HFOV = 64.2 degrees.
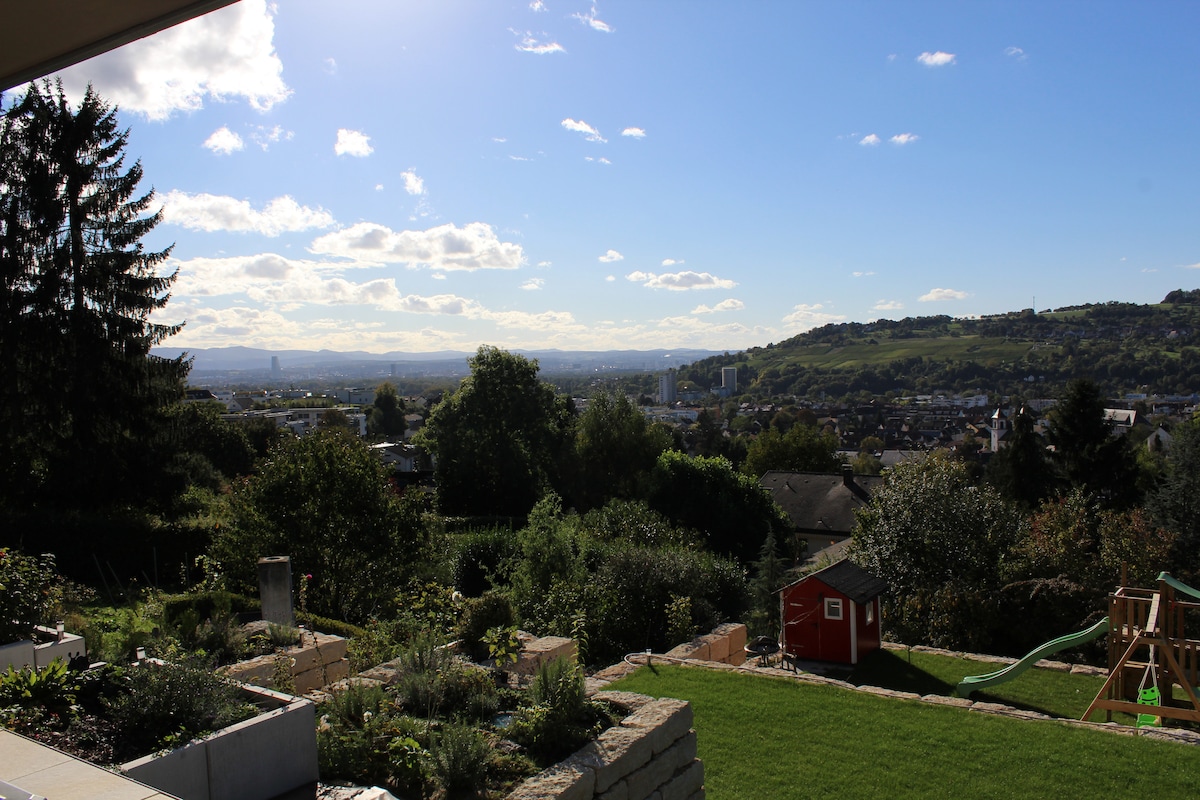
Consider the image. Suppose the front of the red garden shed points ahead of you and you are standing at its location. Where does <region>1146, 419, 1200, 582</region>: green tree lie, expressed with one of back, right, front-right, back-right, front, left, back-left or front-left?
back

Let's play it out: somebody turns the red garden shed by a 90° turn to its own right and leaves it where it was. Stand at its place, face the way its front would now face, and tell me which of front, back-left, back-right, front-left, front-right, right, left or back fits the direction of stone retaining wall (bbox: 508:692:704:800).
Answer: back-left

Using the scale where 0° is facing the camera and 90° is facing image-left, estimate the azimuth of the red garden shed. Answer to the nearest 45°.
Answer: approximately 45°

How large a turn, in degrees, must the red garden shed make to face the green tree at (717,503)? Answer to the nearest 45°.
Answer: approximately 135° to its right

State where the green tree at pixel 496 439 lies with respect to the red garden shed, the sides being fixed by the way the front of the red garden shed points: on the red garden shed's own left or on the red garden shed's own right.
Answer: on the red garden shed's own right

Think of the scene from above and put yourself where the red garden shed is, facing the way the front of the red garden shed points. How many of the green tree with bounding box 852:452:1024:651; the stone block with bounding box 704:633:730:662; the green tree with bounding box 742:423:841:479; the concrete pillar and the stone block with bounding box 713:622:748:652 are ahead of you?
3

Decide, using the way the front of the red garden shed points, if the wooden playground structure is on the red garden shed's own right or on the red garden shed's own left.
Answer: on the red garden shed's own left

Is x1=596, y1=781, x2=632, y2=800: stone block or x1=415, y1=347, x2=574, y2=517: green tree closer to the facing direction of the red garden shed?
the stone block

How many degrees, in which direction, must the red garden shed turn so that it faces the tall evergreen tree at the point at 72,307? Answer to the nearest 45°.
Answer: approximately 45° to its right

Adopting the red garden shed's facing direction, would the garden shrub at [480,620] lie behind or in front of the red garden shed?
in front

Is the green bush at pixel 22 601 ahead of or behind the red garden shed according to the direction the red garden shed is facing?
ahead

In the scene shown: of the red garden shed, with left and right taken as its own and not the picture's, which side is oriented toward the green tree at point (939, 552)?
back

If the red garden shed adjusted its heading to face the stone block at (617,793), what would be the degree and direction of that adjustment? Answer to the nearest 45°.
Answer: approximately 45° to its left
